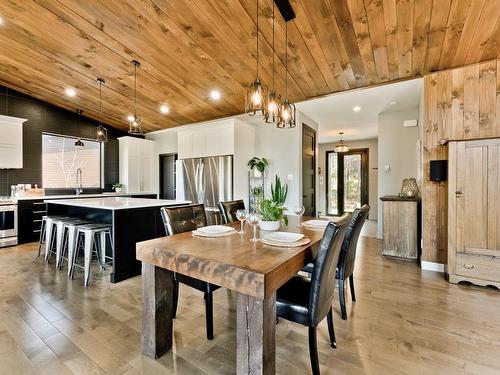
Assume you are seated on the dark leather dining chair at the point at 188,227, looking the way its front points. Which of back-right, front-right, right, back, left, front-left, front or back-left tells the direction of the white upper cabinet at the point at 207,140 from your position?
back-left

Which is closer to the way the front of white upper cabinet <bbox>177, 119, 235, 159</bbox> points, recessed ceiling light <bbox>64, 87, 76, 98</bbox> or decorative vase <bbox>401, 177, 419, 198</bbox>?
the recessed ceiling light

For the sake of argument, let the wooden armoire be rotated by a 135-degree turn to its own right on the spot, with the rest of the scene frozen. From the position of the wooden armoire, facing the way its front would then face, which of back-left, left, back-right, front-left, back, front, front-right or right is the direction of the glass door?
front-left

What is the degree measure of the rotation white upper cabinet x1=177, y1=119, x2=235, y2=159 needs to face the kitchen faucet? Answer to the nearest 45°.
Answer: approximately 45° to its right
